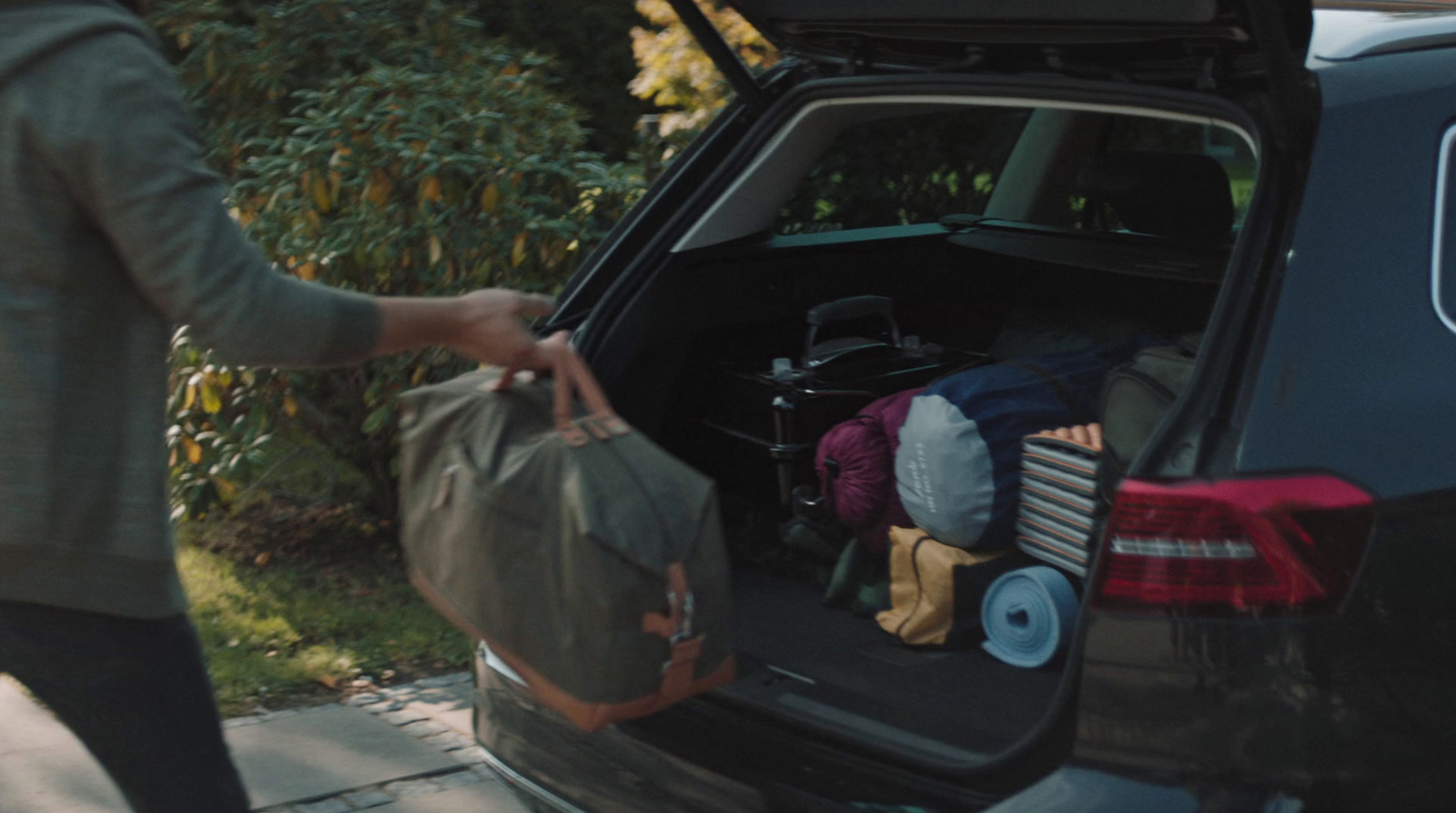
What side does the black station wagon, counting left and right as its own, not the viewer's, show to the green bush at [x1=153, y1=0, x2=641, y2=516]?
left

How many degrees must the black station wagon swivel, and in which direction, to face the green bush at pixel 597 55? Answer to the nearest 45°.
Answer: approximately 45° to its left

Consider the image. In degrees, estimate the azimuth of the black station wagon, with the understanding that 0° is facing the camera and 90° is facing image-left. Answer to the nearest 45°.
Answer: approximately 225°
